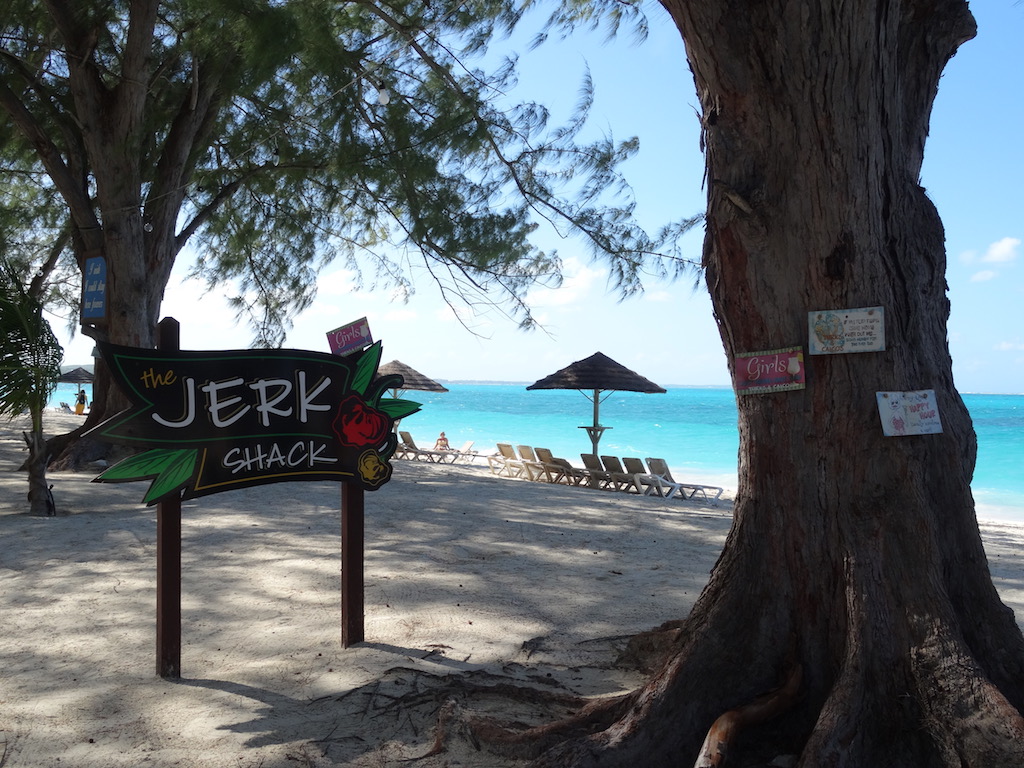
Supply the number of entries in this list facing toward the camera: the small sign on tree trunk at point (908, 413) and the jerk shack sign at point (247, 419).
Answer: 2

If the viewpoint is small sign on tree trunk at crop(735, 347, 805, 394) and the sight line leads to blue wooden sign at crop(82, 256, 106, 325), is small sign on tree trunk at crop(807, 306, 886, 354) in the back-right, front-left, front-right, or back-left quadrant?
back-right

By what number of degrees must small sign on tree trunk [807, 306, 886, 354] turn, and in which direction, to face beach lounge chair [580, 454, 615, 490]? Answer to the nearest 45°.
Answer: approximately 180°

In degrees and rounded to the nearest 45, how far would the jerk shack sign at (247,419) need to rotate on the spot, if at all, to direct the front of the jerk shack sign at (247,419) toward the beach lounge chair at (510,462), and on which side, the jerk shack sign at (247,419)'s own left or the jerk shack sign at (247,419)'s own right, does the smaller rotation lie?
approximately 180°

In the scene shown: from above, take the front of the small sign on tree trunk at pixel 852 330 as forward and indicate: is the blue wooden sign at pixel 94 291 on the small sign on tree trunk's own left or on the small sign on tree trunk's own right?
on the small sign on tree trunk's own right

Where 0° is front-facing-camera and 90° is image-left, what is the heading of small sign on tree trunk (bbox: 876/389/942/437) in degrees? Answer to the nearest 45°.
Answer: approximately 0°

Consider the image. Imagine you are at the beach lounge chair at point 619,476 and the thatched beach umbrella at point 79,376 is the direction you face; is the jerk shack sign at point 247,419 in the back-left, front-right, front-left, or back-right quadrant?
back-left

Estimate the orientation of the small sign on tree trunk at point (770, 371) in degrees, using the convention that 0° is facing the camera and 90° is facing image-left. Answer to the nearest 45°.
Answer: approximately 0°

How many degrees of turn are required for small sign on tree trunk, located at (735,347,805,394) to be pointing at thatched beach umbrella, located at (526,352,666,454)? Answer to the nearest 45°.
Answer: approximately 180°

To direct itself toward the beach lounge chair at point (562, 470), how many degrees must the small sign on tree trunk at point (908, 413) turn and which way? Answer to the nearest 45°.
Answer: approximately 135° to its right
